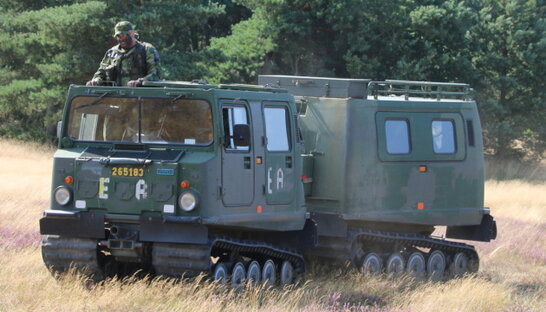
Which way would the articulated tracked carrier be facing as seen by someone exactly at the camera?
facing the viewer and to the left of the viewer

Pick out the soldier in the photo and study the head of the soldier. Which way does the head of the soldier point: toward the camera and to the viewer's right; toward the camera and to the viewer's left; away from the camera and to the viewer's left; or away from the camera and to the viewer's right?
toward the camera and to the viewer's left

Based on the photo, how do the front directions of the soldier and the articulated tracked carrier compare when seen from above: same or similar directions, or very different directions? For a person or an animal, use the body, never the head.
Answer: same or similar directions

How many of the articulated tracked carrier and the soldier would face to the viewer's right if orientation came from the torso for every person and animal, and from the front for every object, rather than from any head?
0
